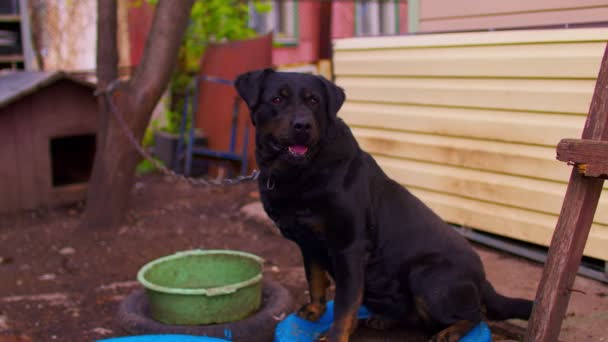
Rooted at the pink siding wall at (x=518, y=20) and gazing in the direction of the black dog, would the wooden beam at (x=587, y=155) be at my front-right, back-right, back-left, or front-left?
front-left

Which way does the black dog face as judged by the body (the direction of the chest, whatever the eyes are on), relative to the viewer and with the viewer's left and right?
facing the viewer and to the left of the viewer

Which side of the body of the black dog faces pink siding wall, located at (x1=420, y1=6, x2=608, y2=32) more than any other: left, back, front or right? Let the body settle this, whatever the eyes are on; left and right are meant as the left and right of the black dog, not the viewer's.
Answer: back

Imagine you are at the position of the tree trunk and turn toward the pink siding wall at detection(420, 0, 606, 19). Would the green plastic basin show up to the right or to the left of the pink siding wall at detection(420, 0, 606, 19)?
right

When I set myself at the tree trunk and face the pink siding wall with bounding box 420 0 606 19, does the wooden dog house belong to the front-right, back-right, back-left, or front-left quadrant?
back-left

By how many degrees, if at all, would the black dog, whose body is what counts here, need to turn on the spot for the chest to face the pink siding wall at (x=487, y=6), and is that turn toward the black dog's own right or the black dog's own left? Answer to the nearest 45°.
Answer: approximately 135° to the black dog's own right

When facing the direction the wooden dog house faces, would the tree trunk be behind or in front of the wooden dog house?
in front

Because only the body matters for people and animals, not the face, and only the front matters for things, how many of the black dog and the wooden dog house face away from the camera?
0

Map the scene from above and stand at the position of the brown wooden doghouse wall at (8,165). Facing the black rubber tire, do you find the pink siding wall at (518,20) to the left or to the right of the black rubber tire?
left

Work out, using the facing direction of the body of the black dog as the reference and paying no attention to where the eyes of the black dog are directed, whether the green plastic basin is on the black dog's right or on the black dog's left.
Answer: on the black dog's right

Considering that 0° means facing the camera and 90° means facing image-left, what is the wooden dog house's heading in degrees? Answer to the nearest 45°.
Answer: approximately 315°

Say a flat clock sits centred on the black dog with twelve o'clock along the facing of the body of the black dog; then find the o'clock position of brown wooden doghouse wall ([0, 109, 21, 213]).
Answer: The brown wooden doghouse wall is roughly at 3 o'clock from the black dog.

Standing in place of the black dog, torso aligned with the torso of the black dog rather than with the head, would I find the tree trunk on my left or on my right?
on my right
